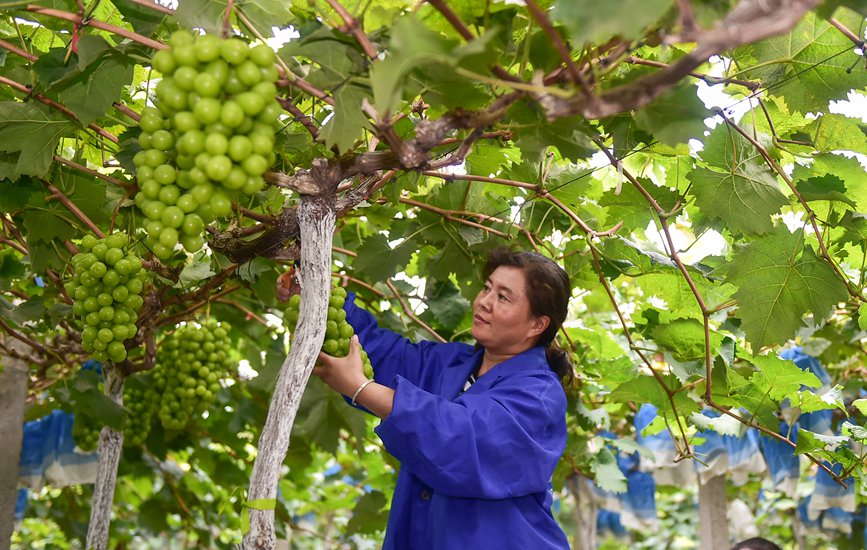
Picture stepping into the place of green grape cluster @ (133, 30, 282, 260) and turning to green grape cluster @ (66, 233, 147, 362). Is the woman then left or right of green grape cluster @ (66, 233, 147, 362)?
right

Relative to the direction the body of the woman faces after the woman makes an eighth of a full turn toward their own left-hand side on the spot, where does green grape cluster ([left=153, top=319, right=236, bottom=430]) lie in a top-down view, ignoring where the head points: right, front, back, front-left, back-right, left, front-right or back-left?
back-right

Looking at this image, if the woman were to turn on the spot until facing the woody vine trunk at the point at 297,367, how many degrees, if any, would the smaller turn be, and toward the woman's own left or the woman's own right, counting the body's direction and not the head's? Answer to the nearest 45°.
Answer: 0° — they already face it

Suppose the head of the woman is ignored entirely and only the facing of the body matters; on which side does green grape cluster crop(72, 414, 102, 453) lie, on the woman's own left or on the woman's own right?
on the woman's own right

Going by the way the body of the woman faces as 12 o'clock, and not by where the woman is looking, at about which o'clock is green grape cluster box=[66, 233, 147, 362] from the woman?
The green grape cluster is roughly at 1 o'clock from the woman.

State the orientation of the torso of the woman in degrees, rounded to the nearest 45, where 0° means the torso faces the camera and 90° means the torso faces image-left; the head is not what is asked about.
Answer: approximately 45°

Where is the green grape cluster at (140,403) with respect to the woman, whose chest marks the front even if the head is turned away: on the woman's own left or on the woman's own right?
on the woman's own right

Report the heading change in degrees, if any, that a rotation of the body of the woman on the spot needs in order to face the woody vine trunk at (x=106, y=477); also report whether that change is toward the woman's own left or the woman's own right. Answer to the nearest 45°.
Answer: approximately 90° to the woman's own right
